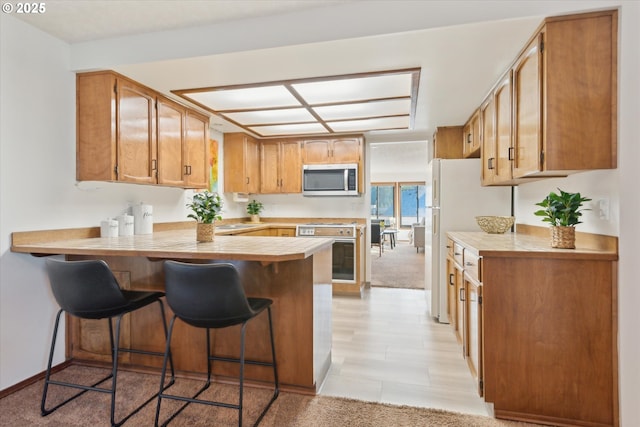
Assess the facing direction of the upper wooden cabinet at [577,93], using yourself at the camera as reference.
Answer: facing to the left of the viewer

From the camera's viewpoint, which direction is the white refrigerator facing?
to the viewer's left

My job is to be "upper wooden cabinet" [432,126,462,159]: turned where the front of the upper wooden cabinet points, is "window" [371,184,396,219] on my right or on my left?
on my right

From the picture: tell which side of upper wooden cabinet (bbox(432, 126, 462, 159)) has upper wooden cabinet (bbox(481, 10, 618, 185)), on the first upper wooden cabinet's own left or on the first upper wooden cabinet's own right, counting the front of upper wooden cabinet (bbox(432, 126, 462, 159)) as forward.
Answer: on the first upper wooden cabinet's own left

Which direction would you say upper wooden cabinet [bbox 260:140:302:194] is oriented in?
toward the camera

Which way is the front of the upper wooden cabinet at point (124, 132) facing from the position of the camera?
facing the viewer and to the right of the viewer

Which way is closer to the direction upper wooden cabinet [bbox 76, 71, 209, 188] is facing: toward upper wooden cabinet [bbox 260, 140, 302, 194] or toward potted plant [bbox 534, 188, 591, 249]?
the potted plant

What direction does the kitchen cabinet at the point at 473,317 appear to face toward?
to the viewer's left

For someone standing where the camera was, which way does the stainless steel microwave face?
facing the viewer

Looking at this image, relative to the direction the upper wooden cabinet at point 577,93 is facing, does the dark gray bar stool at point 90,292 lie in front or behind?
in front

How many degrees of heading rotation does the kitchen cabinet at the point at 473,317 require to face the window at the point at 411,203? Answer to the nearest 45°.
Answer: approximately 90° to its right

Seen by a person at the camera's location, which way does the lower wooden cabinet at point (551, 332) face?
facing to the left of the viewer
